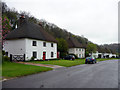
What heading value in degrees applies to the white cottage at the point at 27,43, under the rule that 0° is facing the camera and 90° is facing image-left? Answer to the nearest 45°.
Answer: approximately 315°

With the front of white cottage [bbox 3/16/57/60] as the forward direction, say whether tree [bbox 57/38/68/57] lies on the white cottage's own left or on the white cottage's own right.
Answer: on the white cottage's own left
